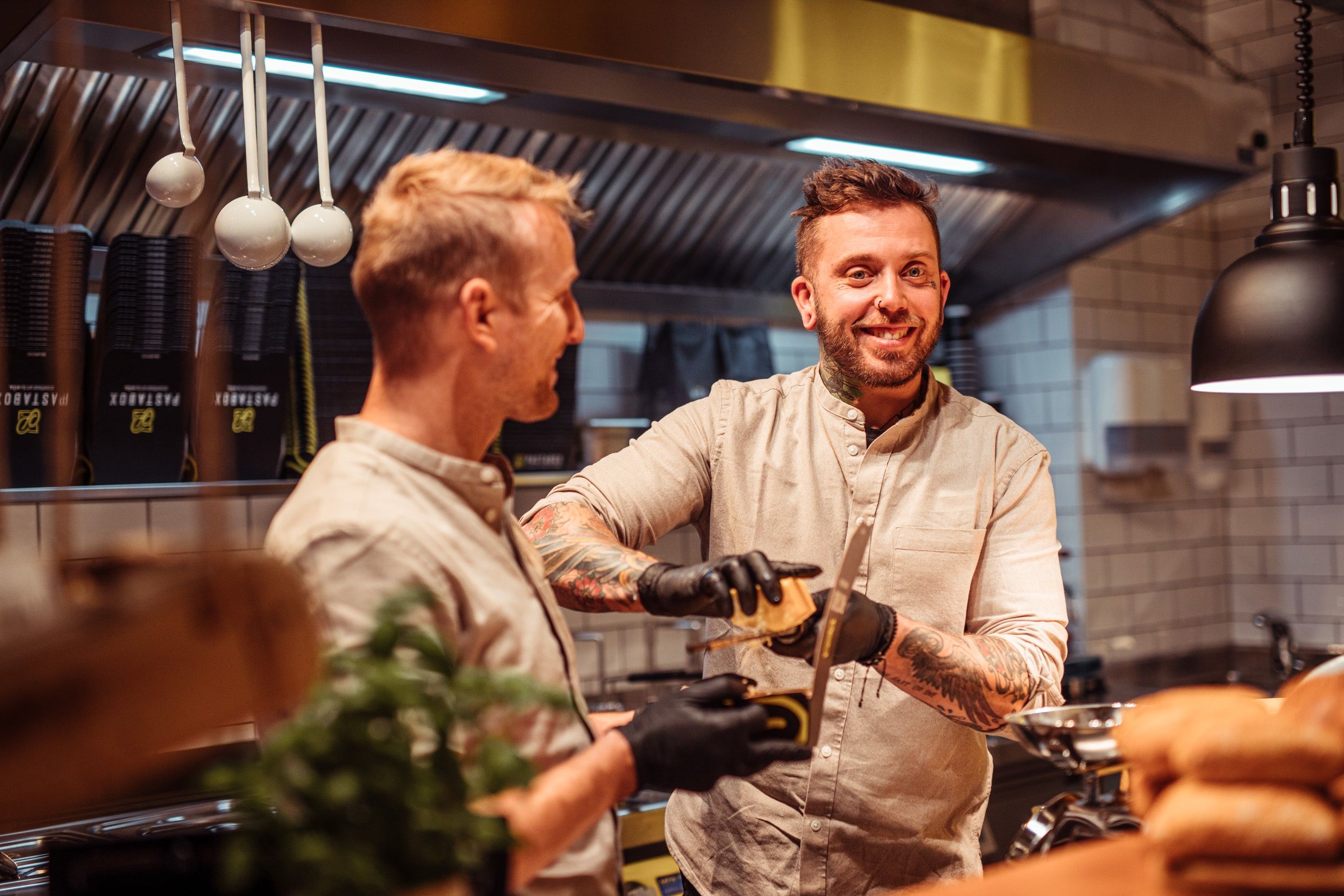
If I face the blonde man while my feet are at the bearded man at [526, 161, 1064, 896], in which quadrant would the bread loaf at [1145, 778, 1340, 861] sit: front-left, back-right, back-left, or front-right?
front-left

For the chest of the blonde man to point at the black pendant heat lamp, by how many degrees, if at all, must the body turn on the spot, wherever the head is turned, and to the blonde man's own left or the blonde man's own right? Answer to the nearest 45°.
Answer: approximately 45° to the blonde man's own left

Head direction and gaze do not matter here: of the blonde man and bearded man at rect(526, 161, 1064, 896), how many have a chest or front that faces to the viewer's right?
1

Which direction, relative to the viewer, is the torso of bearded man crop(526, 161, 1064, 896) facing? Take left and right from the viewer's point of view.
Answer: facing the viewer

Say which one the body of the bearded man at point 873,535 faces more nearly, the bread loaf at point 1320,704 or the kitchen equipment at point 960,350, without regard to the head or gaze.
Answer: the bread loaf

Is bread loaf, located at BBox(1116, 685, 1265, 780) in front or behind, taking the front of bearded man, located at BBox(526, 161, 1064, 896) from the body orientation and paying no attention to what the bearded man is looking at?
in front

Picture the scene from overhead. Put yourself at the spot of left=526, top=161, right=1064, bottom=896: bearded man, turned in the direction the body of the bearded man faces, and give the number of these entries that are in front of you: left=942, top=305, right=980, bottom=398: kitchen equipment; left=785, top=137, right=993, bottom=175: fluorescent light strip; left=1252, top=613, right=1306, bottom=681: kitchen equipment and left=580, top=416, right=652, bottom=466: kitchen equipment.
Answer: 0

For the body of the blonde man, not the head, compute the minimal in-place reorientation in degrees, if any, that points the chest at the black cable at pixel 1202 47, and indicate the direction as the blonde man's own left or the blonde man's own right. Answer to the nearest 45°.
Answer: approximately 45° to the blonde man's own left

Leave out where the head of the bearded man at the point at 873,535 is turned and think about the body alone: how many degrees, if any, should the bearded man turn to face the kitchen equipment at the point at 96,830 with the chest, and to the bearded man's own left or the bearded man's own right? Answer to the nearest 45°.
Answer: approximately 90° to the bearded man's own right

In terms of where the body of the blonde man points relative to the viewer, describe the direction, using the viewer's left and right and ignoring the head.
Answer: facing to the right of the viewer

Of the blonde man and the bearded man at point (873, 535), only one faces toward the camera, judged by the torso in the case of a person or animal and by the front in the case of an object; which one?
the bearded man

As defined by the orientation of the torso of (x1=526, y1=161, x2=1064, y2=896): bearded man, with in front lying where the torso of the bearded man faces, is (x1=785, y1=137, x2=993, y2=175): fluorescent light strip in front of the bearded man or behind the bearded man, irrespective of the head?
behind

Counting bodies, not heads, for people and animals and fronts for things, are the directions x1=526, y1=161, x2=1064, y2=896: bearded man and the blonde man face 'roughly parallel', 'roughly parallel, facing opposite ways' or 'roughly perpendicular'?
roughly perpendicular

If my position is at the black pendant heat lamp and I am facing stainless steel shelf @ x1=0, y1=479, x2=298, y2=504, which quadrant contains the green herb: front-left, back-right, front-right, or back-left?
front-left

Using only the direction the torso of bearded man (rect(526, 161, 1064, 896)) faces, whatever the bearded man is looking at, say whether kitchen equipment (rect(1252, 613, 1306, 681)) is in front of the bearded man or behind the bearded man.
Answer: behind

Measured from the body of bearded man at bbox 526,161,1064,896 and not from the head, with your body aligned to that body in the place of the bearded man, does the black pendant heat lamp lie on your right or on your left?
on your left

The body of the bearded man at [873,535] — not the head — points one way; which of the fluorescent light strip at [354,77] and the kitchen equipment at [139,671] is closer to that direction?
the kitchen equipment

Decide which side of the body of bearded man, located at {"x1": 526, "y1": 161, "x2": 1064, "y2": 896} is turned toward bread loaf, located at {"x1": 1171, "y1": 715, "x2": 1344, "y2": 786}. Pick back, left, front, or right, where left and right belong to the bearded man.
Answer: front
